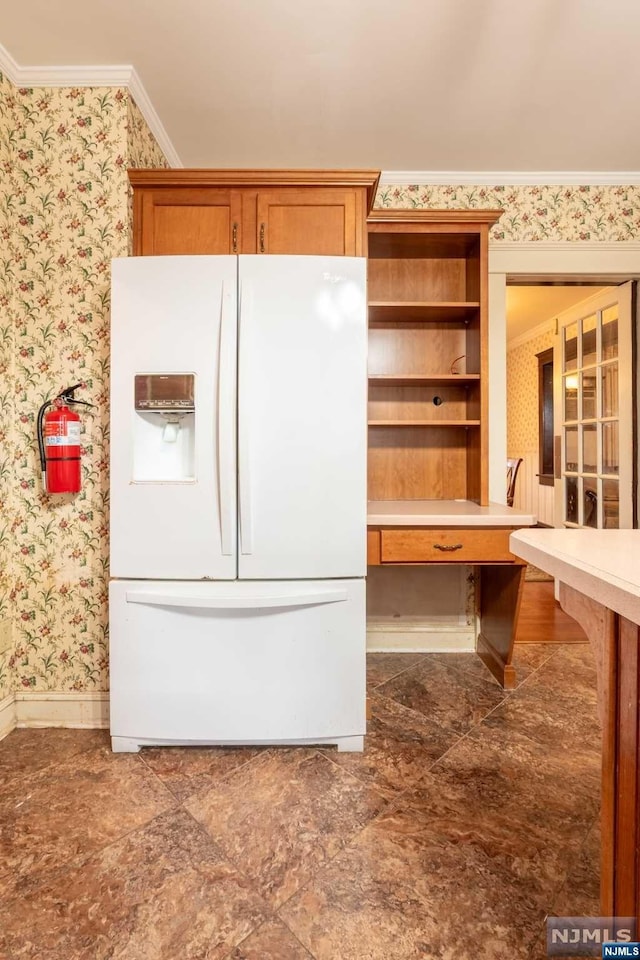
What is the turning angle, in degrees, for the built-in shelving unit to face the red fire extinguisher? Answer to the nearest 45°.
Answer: approximately 45° to its right

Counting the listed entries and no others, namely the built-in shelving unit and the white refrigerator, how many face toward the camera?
2

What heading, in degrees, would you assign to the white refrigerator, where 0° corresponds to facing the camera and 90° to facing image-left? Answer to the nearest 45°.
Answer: approximately 0°
